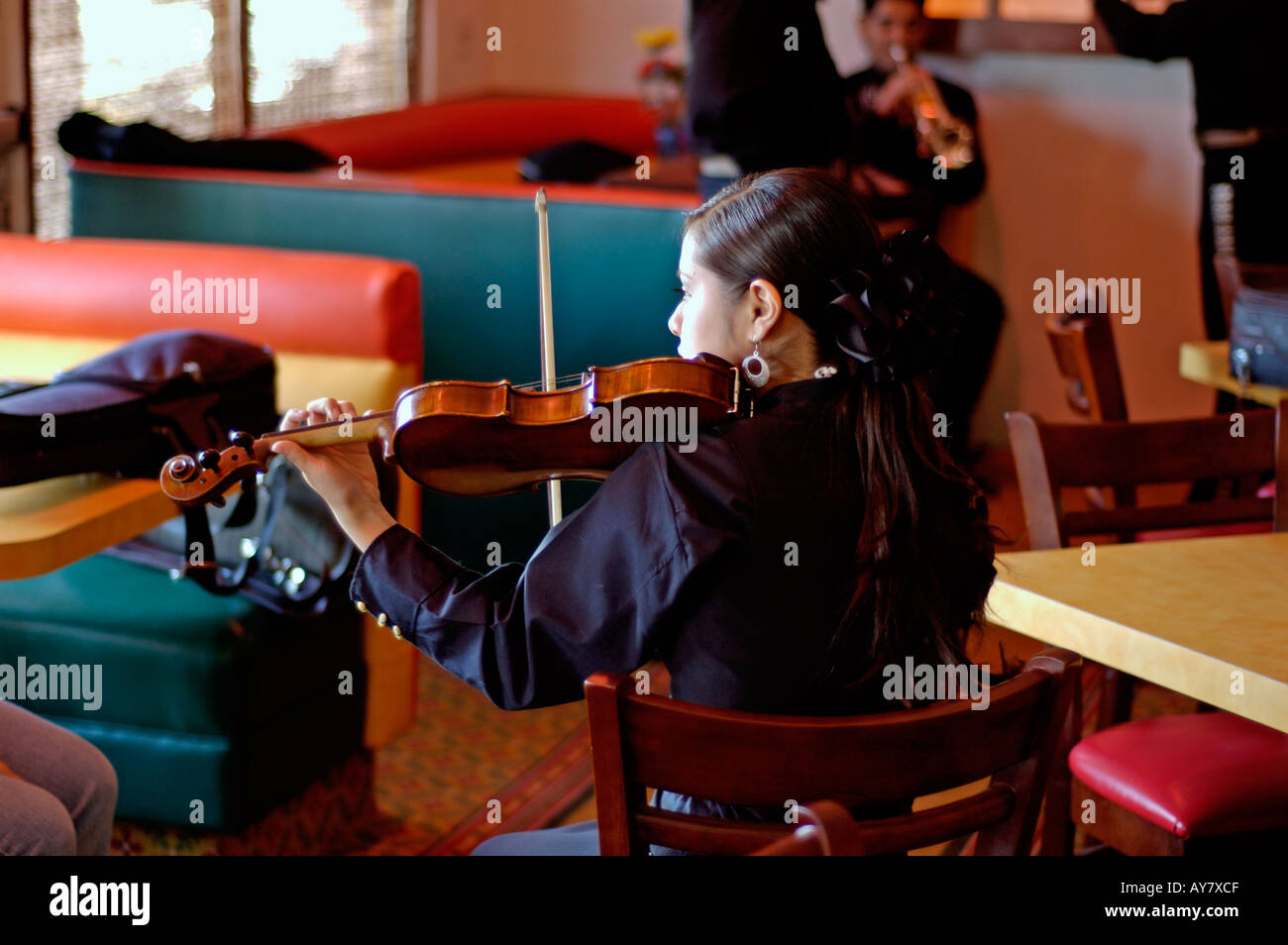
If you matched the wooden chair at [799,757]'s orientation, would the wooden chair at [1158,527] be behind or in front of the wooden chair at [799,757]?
in front

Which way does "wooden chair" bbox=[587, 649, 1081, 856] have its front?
away from the camera

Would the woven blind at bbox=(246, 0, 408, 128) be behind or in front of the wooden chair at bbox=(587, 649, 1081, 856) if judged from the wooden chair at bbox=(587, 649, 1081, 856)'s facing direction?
in front

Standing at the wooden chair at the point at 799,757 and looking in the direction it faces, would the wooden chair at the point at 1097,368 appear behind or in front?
in front

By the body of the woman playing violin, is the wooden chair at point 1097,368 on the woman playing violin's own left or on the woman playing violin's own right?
on the woman playing violin's own right

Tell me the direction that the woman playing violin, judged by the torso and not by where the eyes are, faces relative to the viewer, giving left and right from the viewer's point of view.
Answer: facing away from the viewer and to the left of the viewer
